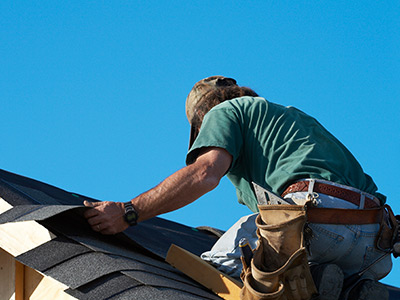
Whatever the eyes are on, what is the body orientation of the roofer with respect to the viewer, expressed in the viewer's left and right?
facing away from the viewer and to the left of the viewer
